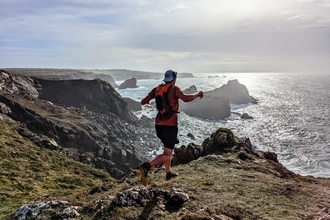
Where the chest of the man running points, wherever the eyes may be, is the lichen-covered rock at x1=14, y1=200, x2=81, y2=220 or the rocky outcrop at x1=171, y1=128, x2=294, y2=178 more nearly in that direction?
the rocky outcrop

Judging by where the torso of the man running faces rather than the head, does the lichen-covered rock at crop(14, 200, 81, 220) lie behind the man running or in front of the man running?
behind

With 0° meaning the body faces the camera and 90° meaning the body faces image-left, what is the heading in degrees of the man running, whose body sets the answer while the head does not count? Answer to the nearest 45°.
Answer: approximately 225°
